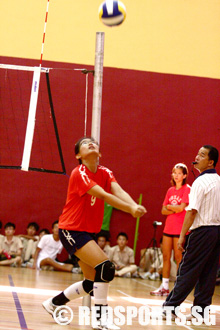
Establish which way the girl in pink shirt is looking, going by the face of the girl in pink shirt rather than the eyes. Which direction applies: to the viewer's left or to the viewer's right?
to the viewer's left

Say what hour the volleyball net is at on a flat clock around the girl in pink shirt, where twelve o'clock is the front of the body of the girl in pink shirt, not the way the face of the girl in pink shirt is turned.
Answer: The volleyball net is roughly at 3 o'clock from the girl in pink shirt.

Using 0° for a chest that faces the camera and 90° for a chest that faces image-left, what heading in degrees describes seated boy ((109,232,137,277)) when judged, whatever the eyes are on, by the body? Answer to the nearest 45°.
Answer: approximately 0°

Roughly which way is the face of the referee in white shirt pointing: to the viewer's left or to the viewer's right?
to the viewer's left

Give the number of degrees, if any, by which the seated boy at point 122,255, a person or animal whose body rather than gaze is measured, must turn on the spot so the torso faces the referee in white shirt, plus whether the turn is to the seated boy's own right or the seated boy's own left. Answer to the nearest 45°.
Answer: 0° — they already face them

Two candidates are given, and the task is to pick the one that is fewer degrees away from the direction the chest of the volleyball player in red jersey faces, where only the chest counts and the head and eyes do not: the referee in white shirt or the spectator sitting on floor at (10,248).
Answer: the referee in white shirt

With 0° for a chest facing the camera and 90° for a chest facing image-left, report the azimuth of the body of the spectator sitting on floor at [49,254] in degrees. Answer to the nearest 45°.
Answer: approximately 315°

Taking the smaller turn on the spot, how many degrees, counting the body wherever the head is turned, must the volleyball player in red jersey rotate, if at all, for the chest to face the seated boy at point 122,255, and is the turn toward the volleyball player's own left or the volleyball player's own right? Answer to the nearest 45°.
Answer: approximately 135° to the volleyball player's own left

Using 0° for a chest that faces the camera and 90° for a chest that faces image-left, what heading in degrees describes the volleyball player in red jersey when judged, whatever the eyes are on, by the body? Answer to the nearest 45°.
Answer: approximately 315°
